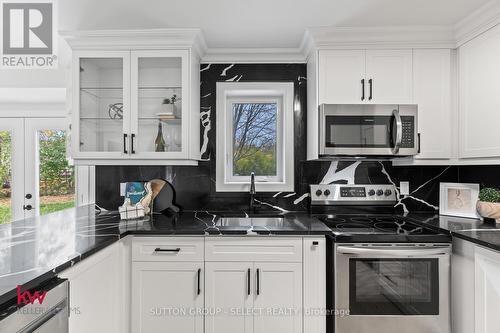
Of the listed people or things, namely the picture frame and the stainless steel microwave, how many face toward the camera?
2

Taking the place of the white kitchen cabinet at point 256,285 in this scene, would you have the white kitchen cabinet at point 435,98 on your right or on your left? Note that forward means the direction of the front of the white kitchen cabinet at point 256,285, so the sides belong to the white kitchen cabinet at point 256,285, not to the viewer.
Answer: on your left

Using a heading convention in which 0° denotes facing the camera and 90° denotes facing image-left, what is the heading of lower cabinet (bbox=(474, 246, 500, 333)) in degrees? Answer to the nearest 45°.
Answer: approximately 45°

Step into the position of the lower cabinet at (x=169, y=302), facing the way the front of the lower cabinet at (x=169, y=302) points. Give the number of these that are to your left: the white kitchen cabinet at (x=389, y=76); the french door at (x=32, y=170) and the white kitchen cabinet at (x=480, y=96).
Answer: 2

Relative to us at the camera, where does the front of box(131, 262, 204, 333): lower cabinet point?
facing the viewer

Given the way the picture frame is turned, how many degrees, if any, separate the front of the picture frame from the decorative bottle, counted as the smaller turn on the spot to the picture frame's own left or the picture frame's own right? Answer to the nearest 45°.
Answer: approximately 45° to the picture frame's own right

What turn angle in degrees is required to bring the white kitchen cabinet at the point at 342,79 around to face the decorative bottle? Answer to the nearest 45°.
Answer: approximately 90° to its right

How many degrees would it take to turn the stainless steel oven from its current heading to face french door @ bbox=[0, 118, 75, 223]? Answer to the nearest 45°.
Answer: approximately 90° to its right

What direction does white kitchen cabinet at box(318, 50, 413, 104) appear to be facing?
toward the camera

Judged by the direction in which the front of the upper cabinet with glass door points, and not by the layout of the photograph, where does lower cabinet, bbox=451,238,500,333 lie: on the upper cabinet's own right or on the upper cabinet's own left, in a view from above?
on the upper cabinet's own left
